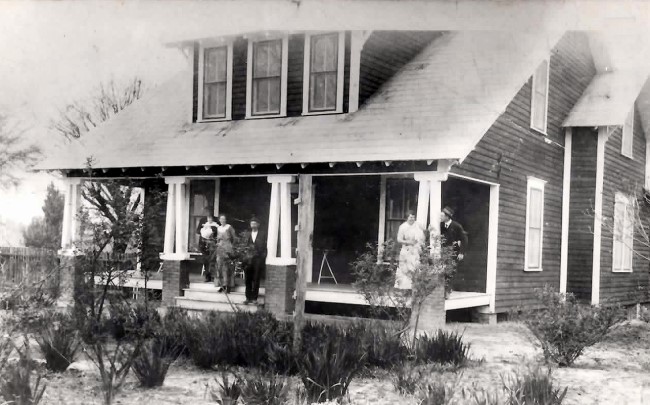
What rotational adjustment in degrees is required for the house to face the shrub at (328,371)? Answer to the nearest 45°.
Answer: approximately 45° to its left

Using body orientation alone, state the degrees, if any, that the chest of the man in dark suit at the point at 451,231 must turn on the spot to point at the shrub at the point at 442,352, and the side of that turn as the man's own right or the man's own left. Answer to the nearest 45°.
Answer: approximately 45° to the man's own left

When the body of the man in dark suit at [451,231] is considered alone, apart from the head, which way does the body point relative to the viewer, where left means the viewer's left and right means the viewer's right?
facing the viewer and to the left of the viewer

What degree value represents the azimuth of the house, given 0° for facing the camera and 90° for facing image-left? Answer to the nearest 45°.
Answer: approximately 45°

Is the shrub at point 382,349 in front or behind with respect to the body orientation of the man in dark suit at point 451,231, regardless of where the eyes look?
in front

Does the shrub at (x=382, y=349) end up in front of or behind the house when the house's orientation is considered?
in front

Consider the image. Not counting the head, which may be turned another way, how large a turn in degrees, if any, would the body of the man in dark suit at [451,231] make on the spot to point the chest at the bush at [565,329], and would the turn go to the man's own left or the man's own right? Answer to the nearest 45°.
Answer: approximately 45° to the man's own left

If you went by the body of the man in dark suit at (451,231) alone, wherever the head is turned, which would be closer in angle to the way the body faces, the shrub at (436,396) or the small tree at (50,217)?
the shrub

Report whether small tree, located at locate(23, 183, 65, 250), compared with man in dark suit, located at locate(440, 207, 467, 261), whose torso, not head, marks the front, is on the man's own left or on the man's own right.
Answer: on the man's own right
